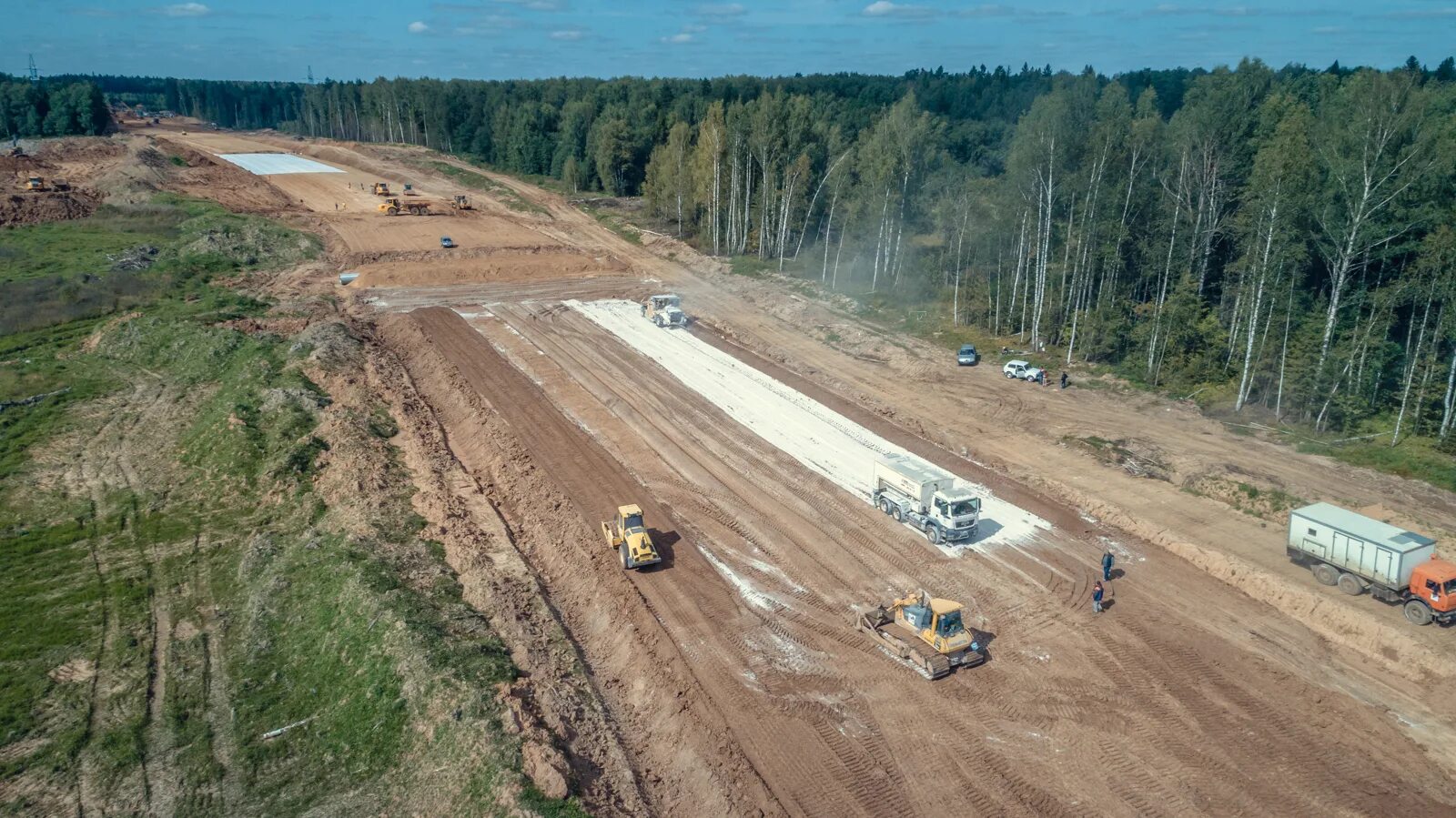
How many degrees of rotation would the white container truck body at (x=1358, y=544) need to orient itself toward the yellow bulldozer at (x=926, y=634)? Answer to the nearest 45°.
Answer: approximately 90° to its right

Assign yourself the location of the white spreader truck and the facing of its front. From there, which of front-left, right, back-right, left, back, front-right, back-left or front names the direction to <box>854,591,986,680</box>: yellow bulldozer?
front-right

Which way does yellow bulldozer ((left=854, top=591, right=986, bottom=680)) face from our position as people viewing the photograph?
facing away from the viewer and to the left of the viewer

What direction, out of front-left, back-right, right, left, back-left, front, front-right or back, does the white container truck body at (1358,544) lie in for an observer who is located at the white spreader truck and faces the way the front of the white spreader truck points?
front-left

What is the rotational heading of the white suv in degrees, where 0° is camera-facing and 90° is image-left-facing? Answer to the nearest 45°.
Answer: approximately 315°

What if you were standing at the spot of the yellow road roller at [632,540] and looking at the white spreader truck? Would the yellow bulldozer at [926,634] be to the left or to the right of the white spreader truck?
right

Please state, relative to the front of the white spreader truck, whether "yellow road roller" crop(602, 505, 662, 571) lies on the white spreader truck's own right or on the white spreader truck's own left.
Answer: on the white spreader truck's own right

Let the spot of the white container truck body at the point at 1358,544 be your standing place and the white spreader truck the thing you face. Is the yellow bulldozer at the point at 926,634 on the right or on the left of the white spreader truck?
left

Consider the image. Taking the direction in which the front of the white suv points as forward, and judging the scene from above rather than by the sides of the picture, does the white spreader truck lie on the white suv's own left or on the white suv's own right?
on the white suv's own right

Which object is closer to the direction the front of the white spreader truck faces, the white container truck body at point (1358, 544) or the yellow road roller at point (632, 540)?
the white container truck body

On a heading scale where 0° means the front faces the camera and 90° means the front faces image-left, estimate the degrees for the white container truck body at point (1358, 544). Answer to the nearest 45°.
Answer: approximately 315°
